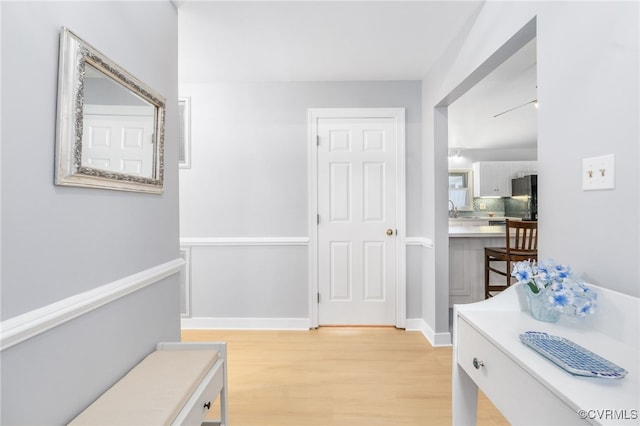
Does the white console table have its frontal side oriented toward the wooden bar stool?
no

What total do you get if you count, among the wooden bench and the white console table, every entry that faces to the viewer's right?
1

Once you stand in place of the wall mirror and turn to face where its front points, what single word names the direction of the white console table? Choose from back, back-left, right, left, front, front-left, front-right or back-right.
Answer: front

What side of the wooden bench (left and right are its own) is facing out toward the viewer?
right

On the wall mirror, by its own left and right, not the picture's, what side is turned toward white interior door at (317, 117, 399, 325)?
left

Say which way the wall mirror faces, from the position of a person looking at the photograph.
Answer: facing the viewer and to the right of the viewer

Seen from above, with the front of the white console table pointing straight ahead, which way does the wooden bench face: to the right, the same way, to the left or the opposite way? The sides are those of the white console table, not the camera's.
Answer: the opposite way

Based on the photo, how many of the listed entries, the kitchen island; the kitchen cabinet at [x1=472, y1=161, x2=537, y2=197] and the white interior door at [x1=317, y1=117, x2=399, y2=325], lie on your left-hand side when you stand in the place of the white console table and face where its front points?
0

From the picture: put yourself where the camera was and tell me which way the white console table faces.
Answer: facing the viewer and to the left of the viewer

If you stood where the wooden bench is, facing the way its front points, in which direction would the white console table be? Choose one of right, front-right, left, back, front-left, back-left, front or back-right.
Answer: front-right

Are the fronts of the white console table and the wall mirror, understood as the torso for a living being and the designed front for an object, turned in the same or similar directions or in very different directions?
very different directions

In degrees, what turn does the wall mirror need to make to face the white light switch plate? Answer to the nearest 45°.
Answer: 0° — it already faces it
